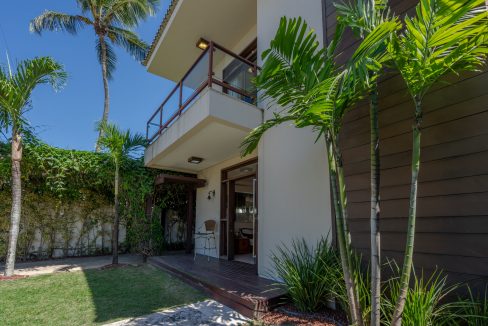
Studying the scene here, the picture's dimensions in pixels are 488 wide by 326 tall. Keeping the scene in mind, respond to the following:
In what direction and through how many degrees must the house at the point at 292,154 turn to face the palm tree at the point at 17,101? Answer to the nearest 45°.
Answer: approximately 45° to its right

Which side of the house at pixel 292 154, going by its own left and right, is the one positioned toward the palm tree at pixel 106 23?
right

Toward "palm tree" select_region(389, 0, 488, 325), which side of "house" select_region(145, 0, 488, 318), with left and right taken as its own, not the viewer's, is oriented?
left

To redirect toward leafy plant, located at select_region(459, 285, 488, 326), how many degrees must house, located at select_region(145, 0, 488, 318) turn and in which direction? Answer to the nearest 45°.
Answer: approximately 90° to its left

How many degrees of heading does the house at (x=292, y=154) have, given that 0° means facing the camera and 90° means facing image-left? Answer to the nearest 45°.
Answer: approximately 45°
